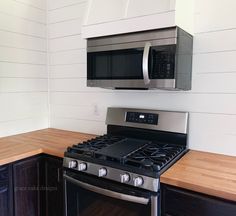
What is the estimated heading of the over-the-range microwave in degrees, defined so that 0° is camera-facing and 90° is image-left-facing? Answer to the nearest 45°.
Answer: approximately 45°

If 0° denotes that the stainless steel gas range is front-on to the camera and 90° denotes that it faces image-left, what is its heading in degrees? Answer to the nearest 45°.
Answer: approximately 45°

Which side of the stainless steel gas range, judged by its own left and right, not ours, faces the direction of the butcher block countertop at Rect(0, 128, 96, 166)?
right
